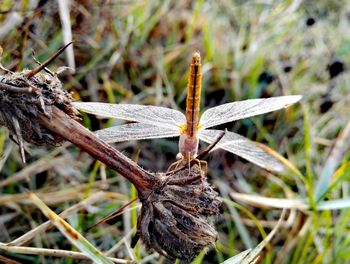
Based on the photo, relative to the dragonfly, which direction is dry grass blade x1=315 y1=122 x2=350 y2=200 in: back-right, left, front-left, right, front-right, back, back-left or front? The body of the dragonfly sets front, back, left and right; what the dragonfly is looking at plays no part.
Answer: back-left

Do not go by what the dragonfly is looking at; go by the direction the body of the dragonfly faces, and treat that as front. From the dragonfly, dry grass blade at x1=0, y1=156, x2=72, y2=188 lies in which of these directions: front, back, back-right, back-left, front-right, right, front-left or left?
back-right

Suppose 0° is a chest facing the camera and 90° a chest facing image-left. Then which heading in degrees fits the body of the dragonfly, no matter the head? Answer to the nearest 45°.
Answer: approximately 0°

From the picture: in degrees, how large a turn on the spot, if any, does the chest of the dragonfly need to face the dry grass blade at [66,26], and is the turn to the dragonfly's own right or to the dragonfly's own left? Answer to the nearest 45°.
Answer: approximately 135° to the dragonfly's own right
